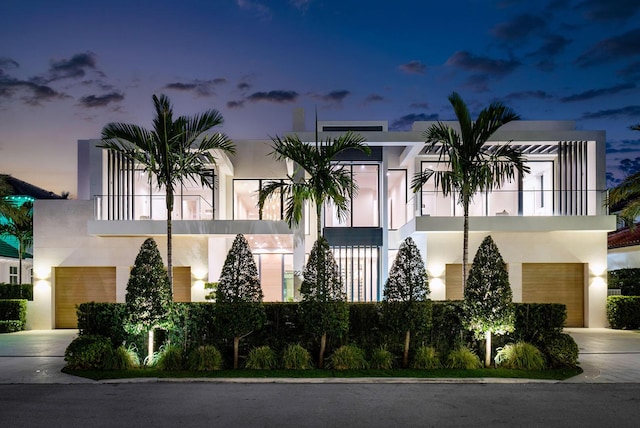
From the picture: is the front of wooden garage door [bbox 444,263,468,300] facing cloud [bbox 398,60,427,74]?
no

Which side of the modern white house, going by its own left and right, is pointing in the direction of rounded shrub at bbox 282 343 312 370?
front

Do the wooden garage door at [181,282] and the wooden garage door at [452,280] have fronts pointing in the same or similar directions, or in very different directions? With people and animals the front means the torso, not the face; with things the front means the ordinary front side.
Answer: same or similar directions

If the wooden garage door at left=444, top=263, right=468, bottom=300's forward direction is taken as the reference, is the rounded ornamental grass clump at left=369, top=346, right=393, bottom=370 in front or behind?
in front

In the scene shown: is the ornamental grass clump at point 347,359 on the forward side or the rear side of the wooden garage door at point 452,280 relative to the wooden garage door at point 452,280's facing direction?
on the forward side

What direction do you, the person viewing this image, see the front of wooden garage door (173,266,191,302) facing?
facing the viewer

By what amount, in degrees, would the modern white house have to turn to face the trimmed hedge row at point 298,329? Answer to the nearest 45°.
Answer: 0° — it already faces it

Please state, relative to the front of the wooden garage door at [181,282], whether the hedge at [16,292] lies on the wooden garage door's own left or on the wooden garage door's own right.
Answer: on the wooden garage door's own right

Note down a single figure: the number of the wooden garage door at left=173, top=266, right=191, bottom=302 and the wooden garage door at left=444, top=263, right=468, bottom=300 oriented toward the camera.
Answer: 2

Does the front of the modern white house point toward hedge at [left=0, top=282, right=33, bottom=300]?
no

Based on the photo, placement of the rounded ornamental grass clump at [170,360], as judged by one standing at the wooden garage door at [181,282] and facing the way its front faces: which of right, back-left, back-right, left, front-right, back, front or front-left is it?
front

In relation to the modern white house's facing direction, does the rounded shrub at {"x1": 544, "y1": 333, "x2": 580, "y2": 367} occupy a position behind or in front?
in front

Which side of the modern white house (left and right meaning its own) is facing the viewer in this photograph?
front
